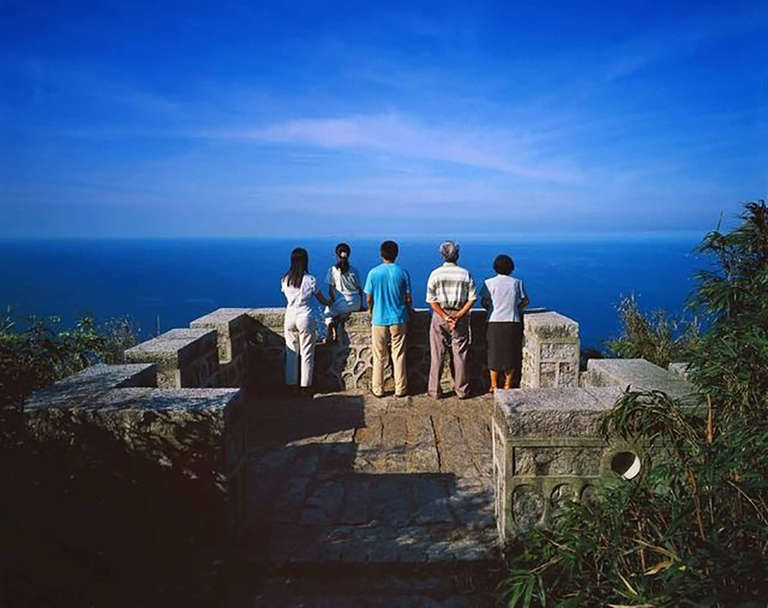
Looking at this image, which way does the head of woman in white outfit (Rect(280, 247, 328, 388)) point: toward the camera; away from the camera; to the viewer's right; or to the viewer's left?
away from the camera

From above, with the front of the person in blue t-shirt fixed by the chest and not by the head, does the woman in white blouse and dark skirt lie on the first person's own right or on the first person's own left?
on the first person's own right

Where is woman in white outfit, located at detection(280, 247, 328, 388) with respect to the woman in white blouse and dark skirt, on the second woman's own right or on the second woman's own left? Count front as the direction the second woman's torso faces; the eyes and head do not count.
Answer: on the second woman's own left

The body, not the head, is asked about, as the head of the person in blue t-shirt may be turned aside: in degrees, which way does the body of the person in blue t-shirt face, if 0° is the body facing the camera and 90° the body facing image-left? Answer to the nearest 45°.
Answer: approximately 180°

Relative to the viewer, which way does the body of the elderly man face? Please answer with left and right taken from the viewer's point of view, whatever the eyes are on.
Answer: facing away from the viewer

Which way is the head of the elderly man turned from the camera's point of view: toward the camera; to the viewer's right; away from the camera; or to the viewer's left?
away from the camera

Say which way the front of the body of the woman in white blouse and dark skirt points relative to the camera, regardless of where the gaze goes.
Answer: away from the camera

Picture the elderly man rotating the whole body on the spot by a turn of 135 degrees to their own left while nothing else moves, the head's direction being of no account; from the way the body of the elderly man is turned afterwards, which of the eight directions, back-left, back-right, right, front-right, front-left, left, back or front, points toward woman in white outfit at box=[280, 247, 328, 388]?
front-right

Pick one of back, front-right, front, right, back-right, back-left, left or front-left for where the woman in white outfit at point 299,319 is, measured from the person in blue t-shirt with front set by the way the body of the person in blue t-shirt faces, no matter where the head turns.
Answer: left
